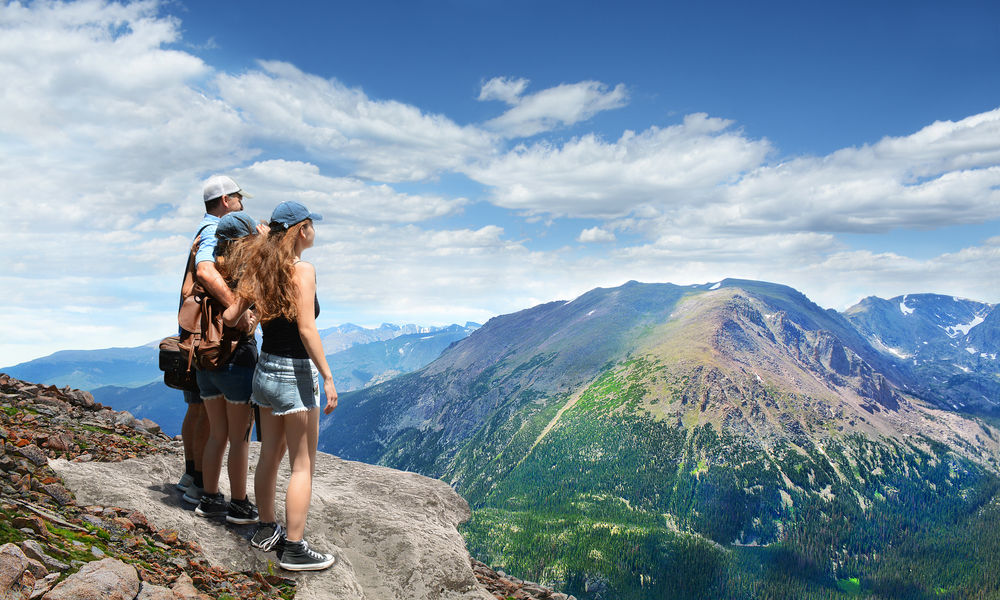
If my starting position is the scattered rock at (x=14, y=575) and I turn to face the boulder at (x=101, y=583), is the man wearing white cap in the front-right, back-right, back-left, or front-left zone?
front-left

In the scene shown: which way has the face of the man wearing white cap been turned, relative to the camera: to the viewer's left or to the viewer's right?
to the viewer's right

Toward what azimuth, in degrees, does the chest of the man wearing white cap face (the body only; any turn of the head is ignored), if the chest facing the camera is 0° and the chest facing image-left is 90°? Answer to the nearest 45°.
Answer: approximately 270°

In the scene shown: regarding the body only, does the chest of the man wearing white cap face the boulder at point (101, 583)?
no

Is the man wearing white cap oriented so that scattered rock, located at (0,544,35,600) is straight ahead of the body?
no
